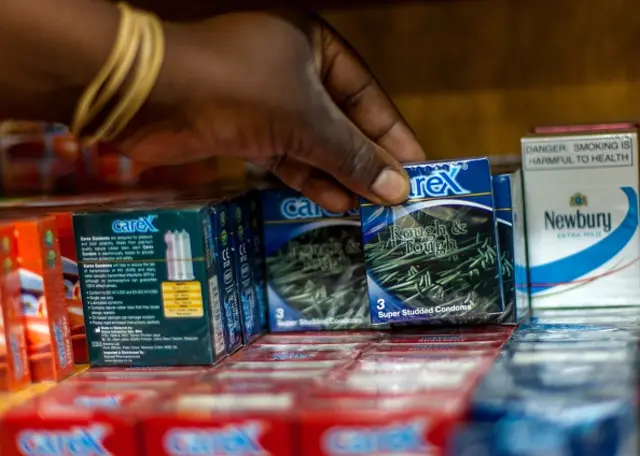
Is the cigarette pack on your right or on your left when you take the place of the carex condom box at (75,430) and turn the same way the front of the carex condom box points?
on your left

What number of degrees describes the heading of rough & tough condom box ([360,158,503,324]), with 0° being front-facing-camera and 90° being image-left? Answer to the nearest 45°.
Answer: approximately 0°
